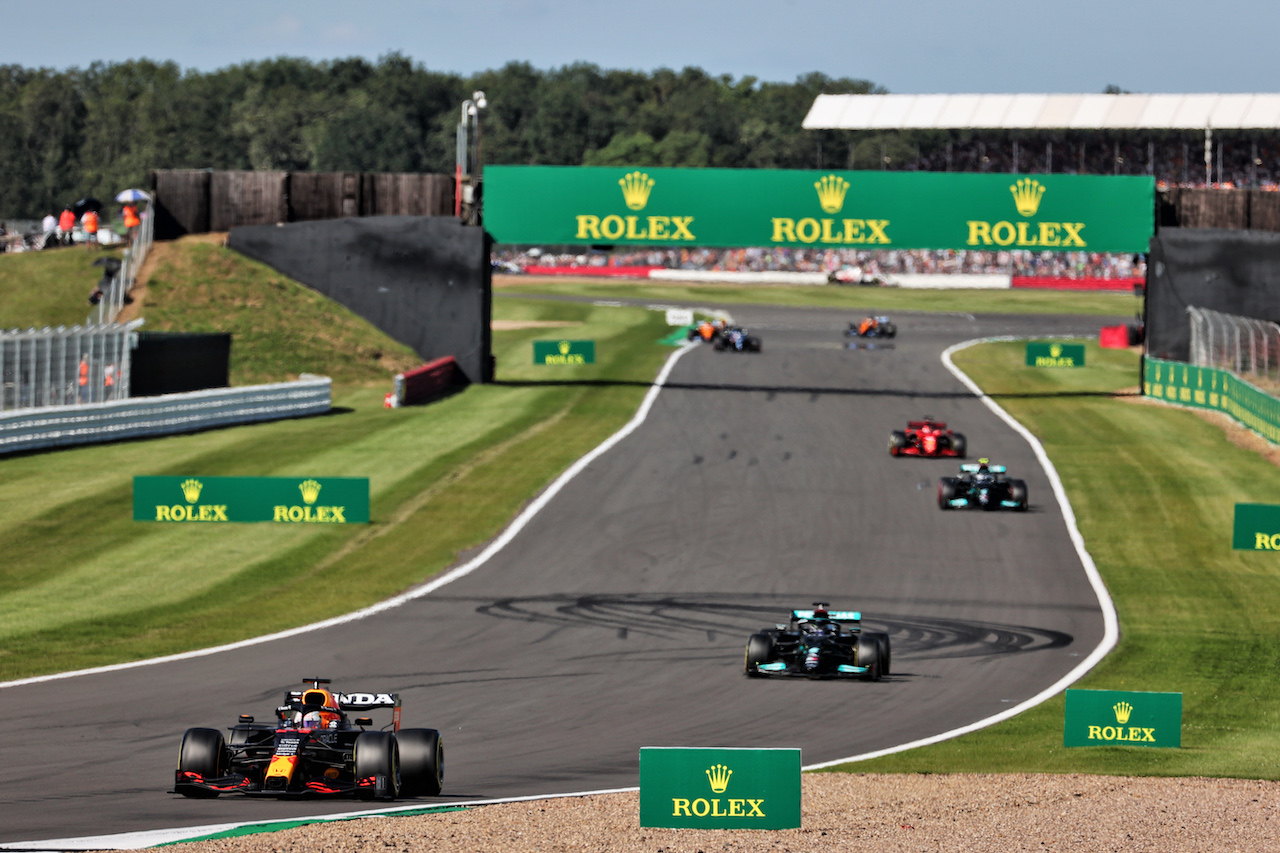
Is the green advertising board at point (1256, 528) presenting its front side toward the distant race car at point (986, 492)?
no

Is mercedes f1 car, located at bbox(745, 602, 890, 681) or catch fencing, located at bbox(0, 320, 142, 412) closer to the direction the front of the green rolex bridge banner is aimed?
the mercedes f1 car

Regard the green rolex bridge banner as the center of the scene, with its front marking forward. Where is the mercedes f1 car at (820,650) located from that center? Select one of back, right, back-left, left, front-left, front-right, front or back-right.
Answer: front

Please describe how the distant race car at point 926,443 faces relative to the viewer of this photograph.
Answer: facing the viewer

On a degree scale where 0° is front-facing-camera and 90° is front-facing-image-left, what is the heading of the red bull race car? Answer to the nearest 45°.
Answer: approximately 45°

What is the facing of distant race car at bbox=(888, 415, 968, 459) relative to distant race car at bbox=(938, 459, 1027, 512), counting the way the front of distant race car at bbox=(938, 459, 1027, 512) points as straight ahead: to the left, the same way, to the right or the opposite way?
the same way

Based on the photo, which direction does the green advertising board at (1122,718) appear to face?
toward the camera

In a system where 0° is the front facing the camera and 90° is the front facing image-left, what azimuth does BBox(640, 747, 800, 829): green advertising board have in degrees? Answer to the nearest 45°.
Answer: approximately 0°

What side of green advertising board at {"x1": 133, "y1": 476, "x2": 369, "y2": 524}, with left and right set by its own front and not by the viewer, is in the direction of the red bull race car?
front

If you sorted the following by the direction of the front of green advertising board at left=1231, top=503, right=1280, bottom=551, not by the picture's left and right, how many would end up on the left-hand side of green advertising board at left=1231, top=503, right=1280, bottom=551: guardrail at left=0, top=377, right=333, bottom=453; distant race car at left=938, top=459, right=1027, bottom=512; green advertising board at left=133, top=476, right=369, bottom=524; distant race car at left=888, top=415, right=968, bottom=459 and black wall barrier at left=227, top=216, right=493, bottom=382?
0

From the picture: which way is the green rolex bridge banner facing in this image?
toward the camera

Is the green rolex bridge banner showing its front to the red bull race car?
yes

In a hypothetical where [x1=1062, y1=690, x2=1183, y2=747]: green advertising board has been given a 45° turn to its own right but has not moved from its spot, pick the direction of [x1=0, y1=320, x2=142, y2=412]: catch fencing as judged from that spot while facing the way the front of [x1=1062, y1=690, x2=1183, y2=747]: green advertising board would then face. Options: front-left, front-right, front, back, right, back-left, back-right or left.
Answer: right

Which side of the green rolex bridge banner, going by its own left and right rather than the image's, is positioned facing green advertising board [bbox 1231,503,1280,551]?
front

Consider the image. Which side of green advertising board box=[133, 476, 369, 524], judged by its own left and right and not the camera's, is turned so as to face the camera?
front

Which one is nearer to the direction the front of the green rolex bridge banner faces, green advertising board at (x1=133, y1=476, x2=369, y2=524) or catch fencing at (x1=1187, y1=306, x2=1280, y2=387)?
the green advertising board

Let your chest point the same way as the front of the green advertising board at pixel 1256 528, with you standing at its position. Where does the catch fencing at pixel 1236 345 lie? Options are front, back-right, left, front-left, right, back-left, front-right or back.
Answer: back
